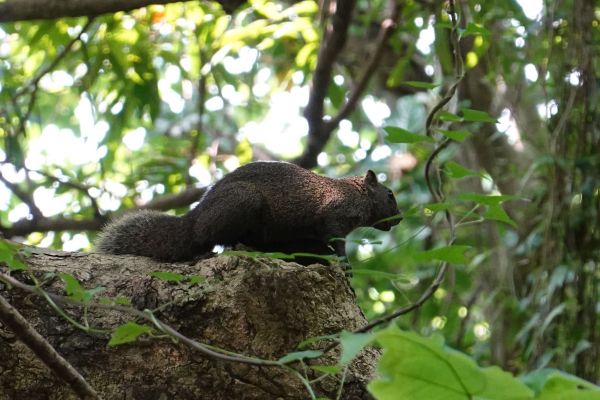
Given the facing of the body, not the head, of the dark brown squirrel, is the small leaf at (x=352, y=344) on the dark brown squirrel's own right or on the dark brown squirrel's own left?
on the dark brown squirrel's own right

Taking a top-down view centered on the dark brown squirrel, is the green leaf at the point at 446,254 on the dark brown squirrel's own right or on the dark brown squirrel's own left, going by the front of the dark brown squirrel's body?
on the dark brown squirrel's own right

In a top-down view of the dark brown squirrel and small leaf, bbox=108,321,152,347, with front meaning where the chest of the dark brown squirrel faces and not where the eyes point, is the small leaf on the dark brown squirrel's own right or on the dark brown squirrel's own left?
on the dark brown squirrel's own right

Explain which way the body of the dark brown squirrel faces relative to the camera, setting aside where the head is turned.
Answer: to the viewer's right

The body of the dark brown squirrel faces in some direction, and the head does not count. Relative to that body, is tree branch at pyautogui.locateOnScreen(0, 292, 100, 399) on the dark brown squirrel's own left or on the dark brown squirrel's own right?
on the dark brown squirrel's own right

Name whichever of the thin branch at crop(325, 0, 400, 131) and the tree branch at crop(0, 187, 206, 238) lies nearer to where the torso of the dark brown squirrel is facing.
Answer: the thin branch

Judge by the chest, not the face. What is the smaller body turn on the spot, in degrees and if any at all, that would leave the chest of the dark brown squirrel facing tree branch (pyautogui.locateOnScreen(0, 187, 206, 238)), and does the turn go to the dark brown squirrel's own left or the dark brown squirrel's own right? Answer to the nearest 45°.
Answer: approximately 135° to the dark brown squirrel's own left

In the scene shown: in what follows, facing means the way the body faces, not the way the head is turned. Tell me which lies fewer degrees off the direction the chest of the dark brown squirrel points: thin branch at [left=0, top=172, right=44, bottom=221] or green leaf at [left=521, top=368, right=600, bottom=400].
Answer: the green leaf

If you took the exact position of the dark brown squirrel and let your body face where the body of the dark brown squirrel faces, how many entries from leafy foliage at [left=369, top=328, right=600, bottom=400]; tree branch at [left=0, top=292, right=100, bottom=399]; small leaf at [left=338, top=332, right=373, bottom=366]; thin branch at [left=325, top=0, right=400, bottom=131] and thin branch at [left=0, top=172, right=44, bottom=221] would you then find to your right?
3

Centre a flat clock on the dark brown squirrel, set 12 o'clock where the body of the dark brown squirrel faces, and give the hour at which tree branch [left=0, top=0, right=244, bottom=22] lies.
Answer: The tree branch is roughly at 7 o'clock from the dark brown squirrel.

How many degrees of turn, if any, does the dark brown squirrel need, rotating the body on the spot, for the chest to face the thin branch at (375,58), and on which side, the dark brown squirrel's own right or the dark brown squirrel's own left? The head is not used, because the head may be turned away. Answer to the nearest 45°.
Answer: approximately 90° to the dark brown squirrel's own left

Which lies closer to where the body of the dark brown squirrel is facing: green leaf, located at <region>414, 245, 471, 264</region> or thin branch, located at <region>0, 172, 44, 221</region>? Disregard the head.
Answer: the green leaf
